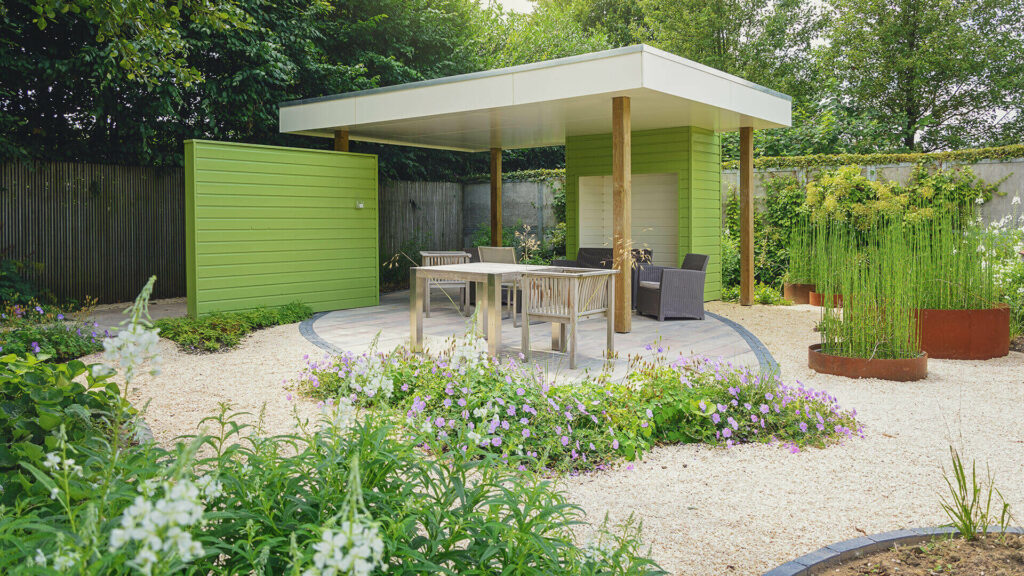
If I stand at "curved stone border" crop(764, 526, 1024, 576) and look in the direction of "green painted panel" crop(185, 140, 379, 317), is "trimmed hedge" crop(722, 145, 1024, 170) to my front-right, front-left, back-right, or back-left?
front-right

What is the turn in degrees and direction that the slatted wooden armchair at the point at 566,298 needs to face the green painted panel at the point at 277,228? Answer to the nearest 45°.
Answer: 0° — it already faces it

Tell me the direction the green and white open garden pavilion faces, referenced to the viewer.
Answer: facing the viewer and to the left of the viewer

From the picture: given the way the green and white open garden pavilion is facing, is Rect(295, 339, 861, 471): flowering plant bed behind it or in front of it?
in front

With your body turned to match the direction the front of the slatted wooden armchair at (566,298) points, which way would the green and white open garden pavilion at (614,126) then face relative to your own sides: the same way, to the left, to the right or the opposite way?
to the left

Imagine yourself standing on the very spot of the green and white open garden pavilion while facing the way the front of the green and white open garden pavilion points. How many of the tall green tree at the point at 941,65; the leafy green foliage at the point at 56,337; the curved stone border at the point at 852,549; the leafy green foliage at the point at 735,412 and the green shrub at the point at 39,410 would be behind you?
1

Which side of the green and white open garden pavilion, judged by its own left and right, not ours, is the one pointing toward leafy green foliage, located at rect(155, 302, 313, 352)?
front

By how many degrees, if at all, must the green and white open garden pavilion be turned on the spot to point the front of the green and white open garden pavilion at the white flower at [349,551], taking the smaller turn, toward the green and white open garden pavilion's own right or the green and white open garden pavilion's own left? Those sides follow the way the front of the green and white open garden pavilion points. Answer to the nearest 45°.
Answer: approximately 45° to the green and white open garden pavilion's own left

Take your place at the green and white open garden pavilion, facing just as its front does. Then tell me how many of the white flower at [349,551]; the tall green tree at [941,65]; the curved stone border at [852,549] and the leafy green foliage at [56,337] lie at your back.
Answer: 1

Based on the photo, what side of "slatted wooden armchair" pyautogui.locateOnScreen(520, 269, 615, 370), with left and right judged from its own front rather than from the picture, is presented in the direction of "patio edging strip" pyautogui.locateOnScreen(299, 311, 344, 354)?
front

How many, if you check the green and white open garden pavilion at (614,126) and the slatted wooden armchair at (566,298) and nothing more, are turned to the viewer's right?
0

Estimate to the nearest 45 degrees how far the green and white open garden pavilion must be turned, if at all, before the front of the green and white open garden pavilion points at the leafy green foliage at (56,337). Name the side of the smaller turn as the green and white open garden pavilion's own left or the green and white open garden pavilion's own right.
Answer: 0° — it already faces it

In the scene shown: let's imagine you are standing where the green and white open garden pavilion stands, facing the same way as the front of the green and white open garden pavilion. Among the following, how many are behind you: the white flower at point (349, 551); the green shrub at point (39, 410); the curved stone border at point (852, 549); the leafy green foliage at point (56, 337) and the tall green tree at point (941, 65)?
1

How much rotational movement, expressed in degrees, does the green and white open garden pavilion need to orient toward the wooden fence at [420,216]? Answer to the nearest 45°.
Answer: approximately 90° to its right

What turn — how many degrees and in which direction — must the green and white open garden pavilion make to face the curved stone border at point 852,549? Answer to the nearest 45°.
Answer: approximately 45° to its left

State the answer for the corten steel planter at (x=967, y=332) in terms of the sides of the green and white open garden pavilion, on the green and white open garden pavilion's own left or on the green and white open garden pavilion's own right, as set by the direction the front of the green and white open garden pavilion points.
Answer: on the green and white open garden pavilion's own left

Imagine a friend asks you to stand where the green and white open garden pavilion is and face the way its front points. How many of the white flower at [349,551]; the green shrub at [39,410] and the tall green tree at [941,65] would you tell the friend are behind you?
1
